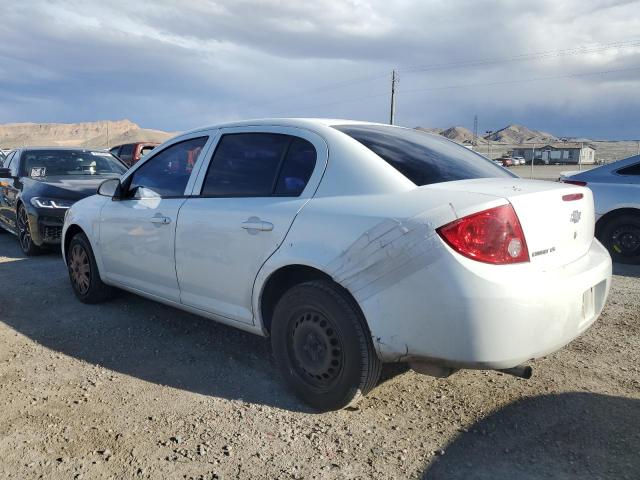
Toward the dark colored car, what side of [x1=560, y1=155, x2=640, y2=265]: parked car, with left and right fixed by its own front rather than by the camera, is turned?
back

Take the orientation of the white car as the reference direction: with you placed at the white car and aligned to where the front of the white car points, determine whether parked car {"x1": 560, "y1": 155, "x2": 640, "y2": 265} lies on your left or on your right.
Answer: on your right

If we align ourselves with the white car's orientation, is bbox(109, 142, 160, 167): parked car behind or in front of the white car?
in front

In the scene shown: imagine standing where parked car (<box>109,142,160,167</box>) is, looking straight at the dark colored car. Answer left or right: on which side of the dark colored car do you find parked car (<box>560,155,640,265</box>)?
left

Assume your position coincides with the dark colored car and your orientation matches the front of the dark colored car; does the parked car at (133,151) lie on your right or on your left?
on your left

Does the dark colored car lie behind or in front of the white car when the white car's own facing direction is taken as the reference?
in front

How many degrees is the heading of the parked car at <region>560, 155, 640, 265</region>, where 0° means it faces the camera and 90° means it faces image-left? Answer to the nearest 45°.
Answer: approximately 270°

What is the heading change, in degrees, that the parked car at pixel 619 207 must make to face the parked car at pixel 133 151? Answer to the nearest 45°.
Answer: approximately 180°

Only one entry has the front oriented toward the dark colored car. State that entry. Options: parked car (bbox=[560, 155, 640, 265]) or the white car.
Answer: the white car

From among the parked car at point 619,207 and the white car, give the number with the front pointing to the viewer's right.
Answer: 1

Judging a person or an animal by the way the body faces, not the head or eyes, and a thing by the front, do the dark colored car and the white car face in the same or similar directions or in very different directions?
very different directions

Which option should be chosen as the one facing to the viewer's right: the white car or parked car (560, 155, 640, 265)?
the parked car

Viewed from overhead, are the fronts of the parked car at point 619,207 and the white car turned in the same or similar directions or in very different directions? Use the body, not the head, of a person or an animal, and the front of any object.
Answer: very different directions

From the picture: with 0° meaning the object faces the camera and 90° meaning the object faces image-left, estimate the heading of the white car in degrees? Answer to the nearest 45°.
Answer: approximately 135°

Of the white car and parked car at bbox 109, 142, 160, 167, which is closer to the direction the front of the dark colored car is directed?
the white car
